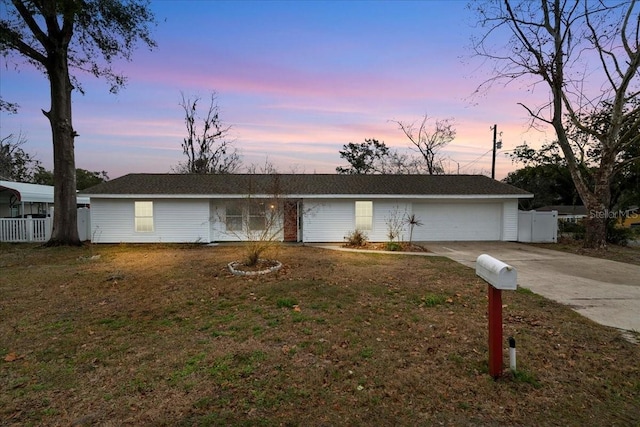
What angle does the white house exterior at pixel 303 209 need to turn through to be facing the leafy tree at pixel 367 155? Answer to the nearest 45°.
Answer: approximately 180°

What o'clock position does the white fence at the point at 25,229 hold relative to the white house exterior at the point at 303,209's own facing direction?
The white fence is roughly at 3 o'clock from the white house exterior.

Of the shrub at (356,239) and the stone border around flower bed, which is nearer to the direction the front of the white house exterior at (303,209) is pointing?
the stone border around flower bed

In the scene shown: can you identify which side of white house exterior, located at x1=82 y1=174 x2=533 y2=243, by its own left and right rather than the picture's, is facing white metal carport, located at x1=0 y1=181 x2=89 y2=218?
right

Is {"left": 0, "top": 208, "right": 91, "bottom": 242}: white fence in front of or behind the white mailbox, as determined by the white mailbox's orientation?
behind

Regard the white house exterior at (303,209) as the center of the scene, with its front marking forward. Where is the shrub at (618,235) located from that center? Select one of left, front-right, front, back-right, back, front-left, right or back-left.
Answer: left

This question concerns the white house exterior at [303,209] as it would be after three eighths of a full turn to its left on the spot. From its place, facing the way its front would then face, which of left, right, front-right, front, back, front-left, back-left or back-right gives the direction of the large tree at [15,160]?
left

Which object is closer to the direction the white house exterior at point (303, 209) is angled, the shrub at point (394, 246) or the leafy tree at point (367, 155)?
the shrub

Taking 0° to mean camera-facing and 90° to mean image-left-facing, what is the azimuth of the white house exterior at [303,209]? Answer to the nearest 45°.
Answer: approximately 0°

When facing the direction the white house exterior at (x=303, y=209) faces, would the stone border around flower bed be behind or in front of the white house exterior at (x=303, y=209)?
in front

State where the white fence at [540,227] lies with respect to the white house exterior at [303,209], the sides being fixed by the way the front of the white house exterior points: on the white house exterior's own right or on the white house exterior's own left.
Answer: on the white house exterior's own left

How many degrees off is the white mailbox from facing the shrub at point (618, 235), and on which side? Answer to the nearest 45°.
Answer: approximately 135° to its left
